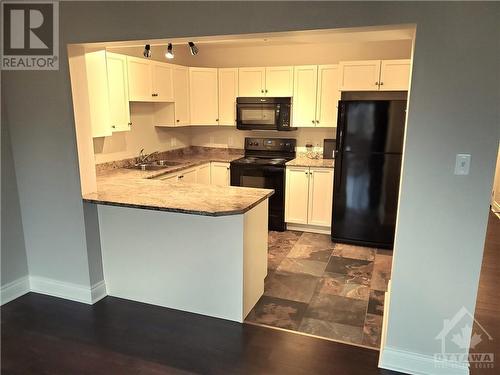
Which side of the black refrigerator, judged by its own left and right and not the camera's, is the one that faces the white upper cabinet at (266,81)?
right

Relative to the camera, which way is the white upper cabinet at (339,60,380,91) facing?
toward the camera

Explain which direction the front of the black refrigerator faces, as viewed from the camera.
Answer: facing the viewer

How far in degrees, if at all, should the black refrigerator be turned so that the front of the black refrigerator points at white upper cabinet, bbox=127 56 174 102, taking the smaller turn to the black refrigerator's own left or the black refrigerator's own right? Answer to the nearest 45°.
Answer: approximately 90° to the black refrigerator's own right

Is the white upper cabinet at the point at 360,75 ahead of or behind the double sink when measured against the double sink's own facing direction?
ahead

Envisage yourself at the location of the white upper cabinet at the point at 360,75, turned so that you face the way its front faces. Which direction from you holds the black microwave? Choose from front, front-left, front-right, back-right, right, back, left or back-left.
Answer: right

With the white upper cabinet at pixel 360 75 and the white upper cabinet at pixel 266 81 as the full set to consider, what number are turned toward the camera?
2

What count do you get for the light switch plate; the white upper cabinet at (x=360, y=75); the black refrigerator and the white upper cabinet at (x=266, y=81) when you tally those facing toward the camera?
4

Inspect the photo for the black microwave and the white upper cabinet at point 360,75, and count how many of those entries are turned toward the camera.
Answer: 2

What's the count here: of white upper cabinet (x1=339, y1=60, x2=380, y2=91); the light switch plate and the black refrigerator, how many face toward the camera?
3

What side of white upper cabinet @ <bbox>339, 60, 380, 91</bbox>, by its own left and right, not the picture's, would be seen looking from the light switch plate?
front

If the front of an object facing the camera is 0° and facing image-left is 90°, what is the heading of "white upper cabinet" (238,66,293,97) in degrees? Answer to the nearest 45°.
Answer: approximately 0°

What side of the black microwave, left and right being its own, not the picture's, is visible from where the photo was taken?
front

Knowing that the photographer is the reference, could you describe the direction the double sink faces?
facing the viewer and to the right of the viewer

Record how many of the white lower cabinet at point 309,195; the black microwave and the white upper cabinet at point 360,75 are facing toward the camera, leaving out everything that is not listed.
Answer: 3

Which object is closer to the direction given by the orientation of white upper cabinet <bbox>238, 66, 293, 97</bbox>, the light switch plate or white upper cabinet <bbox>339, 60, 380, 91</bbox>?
the light switch plate
